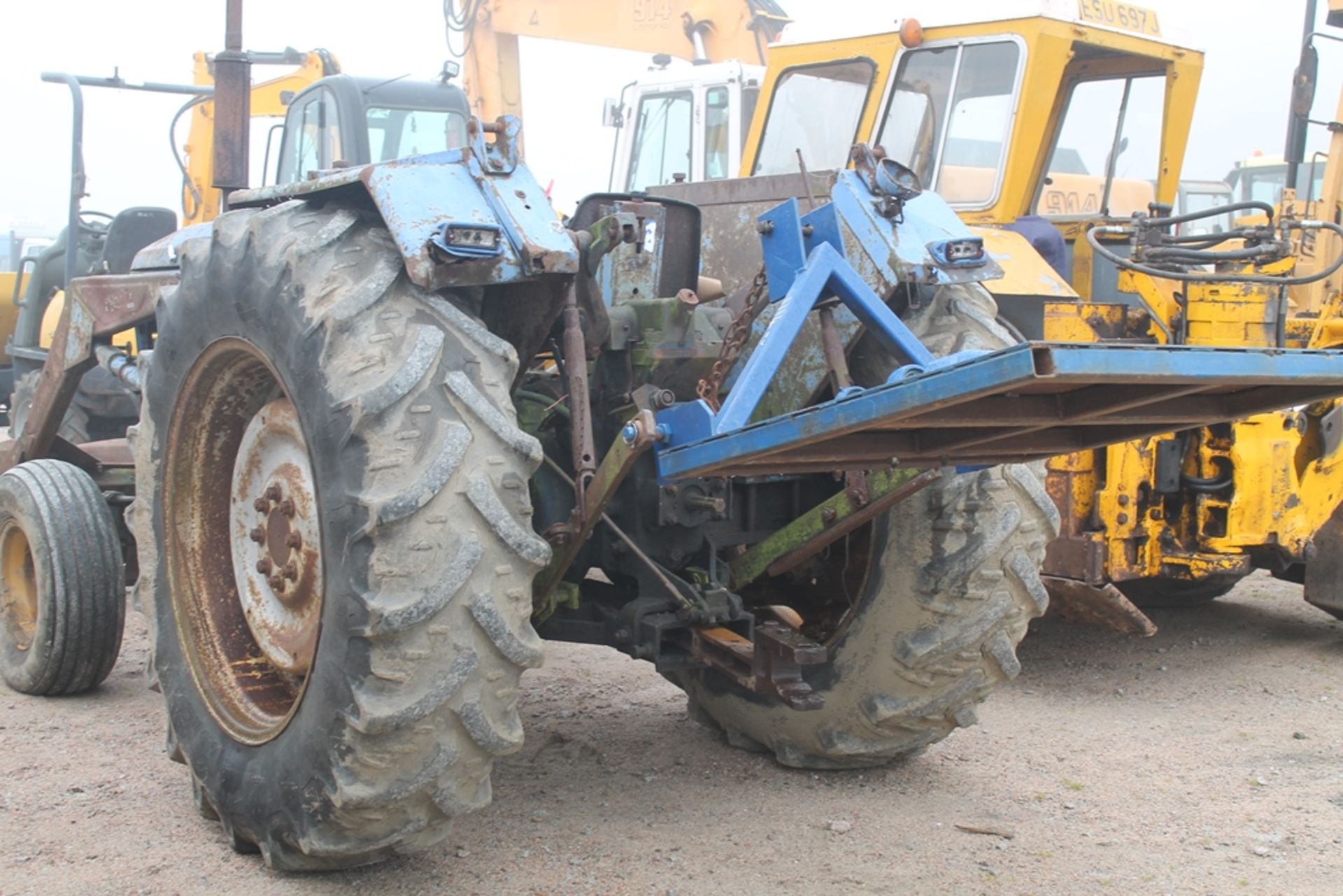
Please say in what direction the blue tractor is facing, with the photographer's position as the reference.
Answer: facing away from the viewer and to the left of the viewer

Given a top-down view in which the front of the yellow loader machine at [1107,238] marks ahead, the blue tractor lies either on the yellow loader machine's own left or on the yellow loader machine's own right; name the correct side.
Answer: on the yellow loader machine's own left

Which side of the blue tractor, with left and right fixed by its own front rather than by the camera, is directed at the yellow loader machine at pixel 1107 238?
right

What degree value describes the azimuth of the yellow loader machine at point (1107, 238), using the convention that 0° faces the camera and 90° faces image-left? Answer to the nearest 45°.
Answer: approximately 135°
